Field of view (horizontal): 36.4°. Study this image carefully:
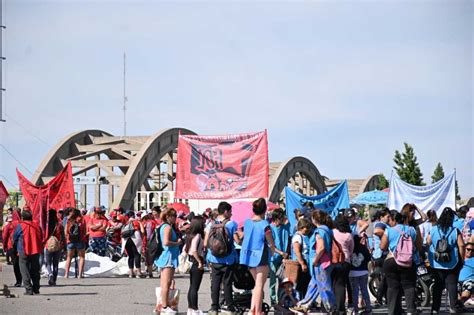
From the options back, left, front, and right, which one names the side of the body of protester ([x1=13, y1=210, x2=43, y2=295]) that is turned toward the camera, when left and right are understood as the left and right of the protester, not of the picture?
back

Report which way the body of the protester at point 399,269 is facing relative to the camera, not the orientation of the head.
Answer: away from the camera

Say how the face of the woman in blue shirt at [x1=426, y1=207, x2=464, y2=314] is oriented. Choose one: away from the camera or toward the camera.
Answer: away from the camera

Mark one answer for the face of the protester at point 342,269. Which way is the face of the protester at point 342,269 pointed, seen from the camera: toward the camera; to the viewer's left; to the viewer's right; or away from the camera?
away from the camera

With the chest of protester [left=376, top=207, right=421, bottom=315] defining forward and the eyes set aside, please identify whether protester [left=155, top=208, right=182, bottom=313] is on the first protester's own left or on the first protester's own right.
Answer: on the first protester's own left

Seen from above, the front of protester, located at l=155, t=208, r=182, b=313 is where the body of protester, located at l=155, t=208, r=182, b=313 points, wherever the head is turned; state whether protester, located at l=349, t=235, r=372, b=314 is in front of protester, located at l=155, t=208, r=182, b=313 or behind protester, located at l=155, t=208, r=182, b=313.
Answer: in front

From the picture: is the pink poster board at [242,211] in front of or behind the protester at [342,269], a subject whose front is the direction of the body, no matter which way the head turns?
in front
